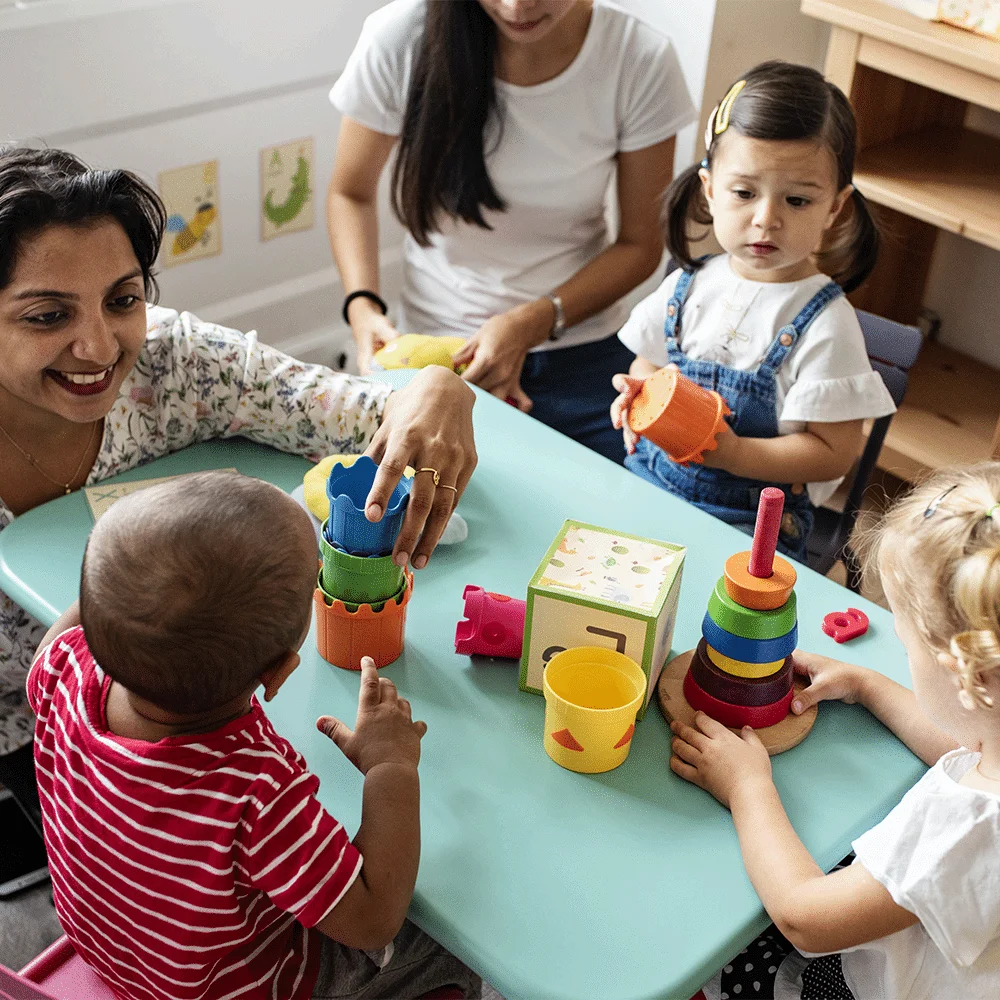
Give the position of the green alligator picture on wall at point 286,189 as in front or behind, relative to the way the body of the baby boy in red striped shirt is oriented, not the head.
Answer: in front

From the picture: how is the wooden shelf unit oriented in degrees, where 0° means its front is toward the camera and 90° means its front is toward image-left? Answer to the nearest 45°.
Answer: approximately 45°

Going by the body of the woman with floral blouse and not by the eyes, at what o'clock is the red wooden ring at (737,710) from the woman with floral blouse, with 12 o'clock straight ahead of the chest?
The red wooden ring is roughly at 12 o'clock from the woman with floral blouse.

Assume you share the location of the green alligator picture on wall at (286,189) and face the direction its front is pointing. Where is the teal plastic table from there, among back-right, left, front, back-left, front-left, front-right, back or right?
front-right

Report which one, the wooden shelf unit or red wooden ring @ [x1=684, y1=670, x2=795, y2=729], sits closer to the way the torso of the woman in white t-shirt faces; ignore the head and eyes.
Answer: the red wooden ring

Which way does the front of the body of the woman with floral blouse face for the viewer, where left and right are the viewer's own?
facing the viewer and to the right of the viewer

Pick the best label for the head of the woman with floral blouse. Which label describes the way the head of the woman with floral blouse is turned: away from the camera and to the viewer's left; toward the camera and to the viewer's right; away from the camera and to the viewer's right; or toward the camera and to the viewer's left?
toward the camera and to the viewer's right

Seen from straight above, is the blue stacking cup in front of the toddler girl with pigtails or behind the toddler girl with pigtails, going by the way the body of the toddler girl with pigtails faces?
in front

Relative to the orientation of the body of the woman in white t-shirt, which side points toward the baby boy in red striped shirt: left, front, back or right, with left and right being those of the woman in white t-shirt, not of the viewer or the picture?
front

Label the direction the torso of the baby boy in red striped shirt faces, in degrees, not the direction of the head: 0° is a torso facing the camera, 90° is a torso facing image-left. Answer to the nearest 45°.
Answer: approximately 225°

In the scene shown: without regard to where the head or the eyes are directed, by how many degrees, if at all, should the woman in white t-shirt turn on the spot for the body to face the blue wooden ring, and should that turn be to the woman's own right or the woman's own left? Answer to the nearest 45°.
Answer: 0° — they already face it

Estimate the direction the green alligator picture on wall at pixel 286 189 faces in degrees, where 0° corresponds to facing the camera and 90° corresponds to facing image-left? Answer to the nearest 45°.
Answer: approximately 315°

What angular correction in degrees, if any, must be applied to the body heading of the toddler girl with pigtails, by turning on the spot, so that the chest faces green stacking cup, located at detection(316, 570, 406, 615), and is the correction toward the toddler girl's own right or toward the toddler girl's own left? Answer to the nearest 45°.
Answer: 0° — they already face it

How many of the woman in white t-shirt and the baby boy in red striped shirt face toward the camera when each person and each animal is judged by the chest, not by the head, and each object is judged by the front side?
1
